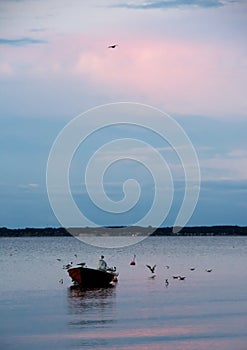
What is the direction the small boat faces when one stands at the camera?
facing the viewer and to the left of the viewer
